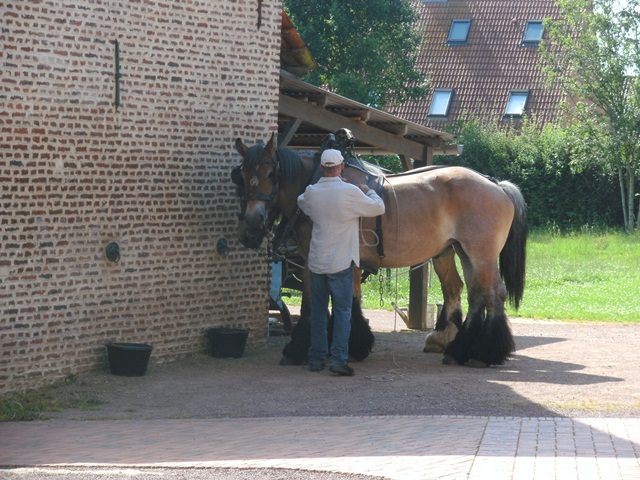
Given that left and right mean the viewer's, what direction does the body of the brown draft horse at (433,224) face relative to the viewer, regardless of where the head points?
facing to the left of the viewer

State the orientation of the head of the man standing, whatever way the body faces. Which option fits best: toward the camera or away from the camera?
away from the camera

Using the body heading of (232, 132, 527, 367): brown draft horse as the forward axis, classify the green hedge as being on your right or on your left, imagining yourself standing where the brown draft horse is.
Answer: on your right

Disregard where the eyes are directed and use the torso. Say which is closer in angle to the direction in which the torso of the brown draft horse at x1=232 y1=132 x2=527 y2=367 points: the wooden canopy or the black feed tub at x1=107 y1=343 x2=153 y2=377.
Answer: the black feed tub

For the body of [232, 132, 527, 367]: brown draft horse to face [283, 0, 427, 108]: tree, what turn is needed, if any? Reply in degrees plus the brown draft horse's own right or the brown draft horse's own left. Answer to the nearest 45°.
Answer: approximately 90° to the brown draft horse's own right

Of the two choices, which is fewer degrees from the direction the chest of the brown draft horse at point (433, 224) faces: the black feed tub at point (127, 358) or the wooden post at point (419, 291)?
the black feed tub

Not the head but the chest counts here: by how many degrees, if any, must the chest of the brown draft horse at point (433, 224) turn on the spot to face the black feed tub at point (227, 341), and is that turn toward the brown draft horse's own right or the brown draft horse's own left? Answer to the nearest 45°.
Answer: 0° — it already faces it
